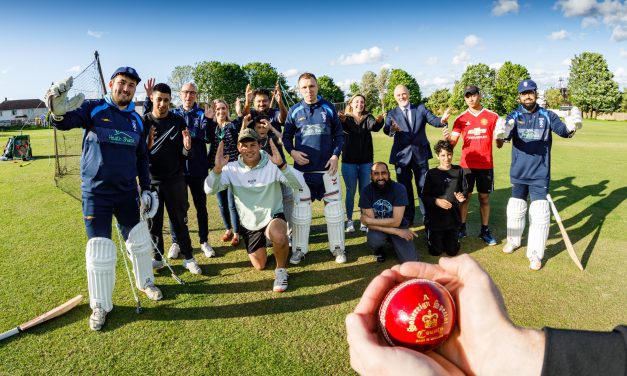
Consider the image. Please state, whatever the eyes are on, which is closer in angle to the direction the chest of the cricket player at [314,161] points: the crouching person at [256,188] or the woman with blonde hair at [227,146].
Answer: the crouching person

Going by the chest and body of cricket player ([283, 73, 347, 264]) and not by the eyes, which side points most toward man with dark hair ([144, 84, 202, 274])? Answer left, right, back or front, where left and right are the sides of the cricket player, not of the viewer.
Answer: right

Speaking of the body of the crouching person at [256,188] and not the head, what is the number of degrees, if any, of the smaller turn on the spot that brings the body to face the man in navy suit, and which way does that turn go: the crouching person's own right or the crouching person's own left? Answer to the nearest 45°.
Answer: approximately 135° to the crouching person's own left

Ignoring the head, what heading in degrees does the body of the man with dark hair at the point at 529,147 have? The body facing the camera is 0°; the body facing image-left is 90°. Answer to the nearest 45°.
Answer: approximately 0°

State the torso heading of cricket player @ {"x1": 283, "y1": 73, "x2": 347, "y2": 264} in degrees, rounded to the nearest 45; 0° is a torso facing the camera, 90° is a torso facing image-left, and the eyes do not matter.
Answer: approximately 0°

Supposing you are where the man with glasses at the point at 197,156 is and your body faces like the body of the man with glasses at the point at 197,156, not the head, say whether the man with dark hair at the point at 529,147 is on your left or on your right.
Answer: on your left
